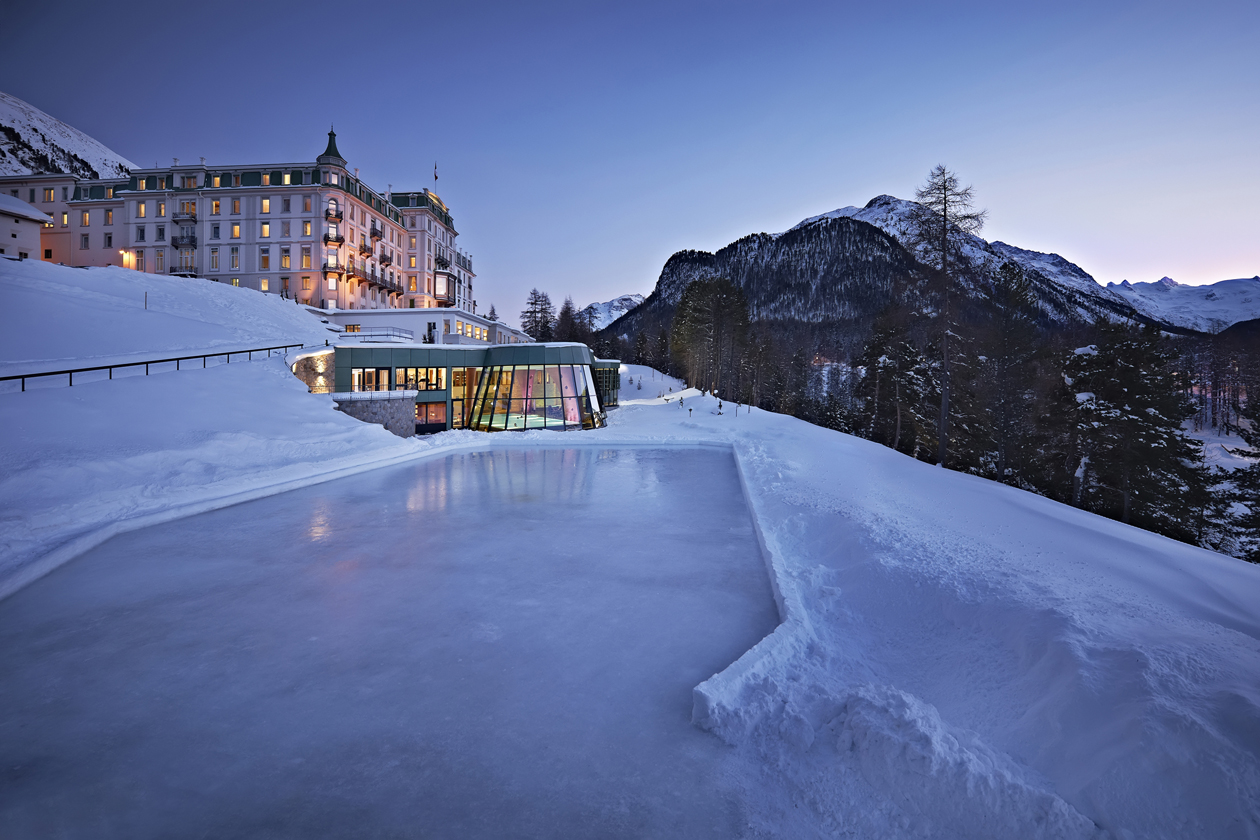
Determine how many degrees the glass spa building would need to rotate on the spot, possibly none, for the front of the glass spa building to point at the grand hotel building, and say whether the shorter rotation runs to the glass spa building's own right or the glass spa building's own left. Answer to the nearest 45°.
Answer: approximately 135° to the glass spa building's own right

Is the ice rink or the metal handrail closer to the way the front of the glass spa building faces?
the ice rink

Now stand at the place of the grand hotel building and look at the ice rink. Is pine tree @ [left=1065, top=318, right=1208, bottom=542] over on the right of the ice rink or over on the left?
left

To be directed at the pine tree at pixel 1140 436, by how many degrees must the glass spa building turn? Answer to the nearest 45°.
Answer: approximately 45° to its left

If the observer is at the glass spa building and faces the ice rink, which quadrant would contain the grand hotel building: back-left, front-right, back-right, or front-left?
back-right

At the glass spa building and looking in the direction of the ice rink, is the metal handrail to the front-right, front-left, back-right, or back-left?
front-right

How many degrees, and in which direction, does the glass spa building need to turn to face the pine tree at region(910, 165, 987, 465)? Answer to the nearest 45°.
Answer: approximately 45° to its left

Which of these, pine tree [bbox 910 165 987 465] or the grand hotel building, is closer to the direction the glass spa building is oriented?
the pine tree

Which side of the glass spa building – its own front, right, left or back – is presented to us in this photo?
front

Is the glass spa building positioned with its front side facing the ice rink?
yes

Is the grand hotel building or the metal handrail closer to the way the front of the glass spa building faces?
the metal handrail
